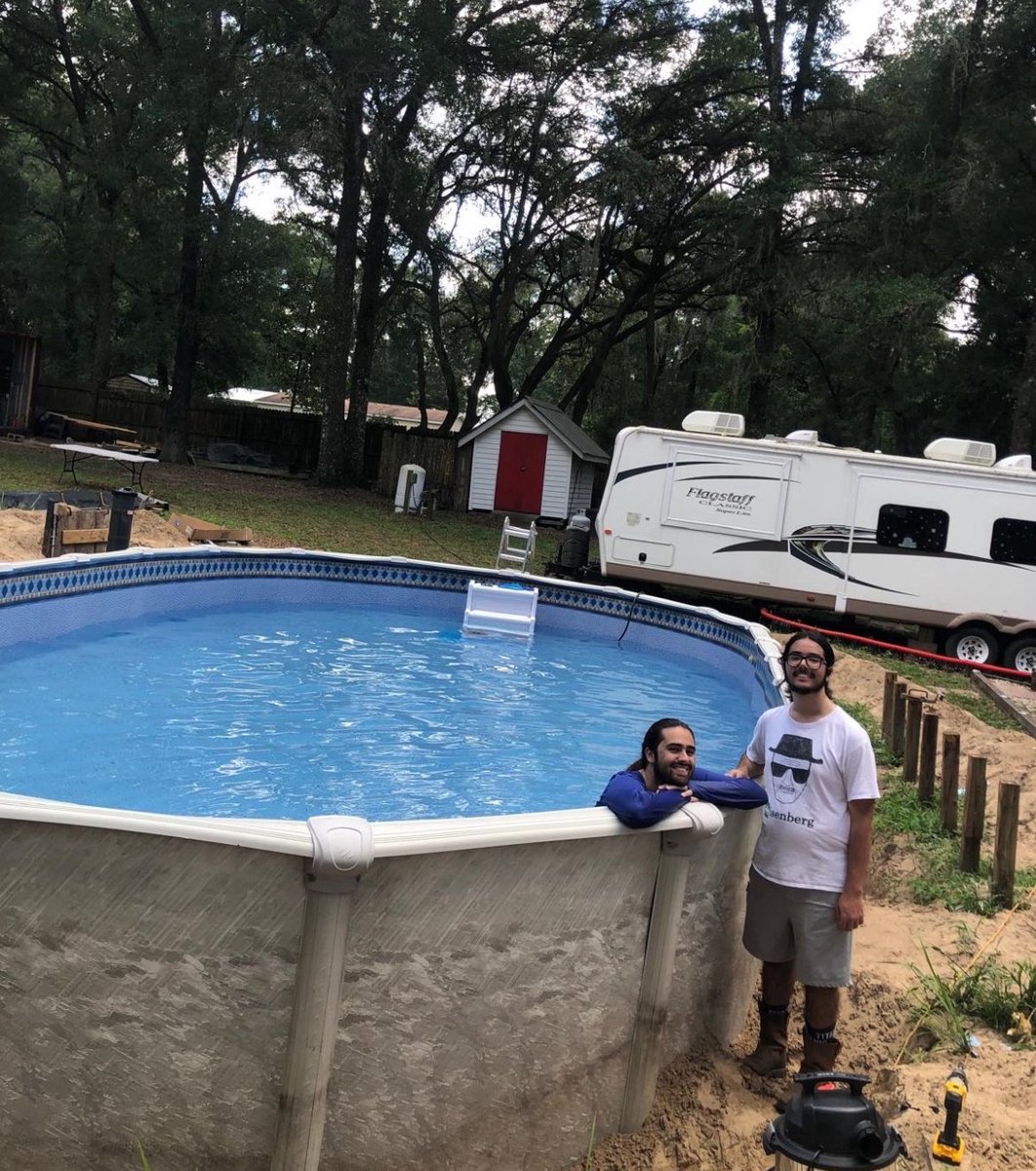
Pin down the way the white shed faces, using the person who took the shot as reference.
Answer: facing the viewer

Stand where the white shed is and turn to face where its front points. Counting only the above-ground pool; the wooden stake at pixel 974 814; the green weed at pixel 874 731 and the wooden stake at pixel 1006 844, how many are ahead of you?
4

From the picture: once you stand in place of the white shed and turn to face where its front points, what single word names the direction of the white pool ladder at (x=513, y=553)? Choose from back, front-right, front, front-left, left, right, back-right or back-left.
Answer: front

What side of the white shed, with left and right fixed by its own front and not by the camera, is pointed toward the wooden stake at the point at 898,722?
front

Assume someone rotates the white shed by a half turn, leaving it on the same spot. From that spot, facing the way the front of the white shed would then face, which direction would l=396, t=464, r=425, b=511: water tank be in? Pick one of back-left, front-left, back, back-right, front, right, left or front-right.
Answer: back-left

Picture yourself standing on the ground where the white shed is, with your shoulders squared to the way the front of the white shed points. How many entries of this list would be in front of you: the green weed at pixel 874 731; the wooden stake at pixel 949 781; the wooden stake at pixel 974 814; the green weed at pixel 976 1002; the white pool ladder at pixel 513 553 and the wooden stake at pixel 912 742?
6

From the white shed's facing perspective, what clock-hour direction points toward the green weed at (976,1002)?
The green weed is roughly at 12 o'clock from the white shed.

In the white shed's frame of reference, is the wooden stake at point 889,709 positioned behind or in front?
in front

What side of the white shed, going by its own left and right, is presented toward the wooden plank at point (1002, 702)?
front

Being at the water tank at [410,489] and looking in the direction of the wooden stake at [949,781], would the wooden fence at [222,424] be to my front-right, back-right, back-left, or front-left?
back-right

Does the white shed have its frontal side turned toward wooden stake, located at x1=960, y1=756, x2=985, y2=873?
yes

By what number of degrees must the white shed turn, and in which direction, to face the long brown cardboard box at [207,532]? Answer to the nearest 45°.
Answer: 0° — it already faces it

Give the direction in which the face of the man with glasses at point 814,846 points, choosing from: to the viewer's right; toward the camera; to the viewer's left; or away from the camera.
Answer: toward the camera

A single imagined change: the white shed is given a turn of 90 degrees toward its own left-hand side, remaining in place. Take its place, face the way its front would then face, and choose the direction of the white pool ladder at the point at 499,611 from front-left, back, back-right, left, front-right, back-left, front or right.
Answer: right

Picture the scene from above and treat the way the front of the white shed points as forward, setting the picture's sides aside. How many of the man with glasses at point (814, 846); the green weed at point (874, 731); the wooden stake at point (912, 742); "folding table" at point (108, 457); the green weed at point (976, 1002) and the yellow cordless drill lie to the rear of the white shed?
0

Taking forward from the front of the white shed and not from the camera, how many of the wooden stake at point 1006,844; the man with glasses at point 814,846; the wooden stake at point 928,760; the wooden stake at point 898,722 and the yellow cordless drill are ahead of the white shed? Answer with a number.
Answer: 5

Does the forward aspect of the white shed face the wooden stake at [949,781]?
yes
